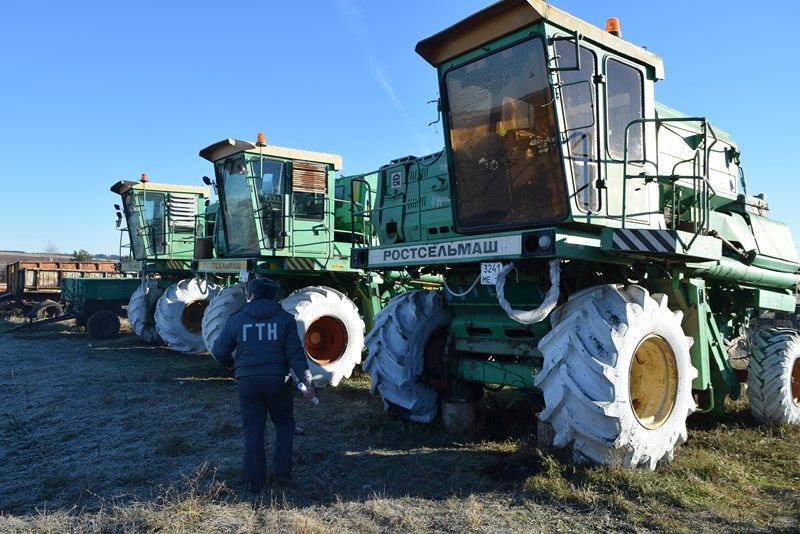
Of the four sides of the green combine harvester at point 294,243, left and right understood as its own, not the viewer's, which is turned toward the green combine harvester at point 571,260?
left

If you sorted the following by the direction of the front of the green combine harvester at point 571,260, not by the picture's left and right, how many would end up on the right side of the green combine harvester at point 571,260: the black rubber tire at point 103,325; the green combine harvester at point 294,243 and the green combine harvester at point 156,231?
3

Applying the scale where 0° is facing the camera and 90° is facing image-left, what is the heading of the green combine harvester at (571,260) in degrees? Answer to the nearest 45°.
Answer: approximately 45°

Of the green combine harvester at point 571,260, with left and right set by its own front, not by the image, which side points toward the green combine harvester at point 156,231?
right

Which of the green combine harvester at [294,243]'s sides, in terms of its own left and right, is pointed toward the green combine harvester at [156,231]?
right

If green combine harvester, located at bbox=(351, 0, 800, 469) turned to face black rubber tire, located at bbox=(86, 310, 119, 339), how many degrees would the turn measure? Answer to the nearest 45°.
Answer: approximately 90° to its right

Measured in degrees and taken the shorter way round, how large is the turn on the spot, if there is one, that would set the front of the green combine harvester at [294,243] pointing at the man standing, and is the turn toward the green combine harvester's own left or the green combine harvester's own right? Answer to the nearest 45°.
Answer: approximately 45° to the green combine harvester's own left

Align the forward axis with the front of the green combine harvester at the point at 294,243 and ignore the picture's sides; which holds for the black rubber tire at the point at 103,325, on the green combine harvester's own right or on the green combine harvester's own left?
on the green combine harvester's own right

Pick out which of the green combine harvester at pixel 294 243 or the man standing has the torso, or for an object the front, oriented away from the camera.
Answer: the man standing

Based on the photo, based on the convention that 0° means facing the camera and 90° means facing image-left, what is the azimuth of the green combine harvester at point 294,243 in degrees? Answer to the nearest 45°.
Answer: approximately 45°

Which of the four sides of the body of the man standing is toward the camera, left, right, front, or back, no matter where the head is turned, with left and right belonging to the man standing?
back
